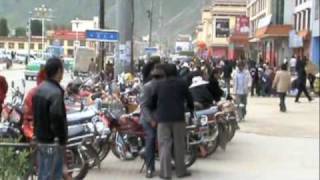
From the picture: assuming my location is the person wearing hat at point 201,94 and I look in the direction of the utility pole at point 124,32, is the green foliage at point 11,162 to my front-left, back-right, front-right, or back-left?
back-left

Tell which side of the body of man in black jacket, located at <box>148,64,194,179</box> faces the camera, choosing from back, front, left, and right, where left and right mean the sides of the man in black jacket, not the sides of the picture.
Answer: back

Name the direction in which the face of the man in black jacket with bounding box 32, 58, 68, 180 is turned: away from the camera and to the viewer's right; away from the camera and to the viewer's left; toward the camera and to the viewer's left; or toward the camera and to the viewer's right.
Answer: away from the camera and to the viewer's right

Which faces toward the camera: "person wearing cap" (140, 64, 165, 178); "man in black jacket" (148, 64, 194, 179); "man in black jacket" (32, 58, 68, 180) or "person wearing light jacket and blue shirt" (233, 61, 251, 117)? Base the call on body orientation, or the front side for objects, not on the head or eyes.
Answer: "person wearing light jacket and blue shirt" (233, 61, 251, 117)

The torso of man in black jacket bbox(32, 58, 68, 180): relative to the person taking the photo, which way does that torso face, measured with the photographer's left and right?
facing away from the viewer and to the right of the viewer

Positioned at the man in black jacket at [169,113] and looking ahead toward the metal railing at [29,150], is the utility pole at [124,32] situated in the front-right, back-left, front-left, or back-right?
back-right

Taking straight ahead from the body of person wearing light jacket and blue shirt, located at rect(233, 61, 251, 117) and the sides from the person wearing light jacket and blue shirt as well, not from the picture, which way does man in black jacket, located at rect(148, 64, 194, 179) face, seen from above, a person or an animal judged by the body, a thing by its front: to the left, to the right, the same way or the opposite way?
the opposite way

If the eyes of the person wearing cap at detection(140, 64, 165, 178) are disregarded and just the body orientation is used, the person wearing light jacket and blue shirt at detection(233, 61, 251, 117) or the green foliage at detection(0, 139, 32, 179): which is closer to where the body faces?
the person wearing light jacket and blue shirt
